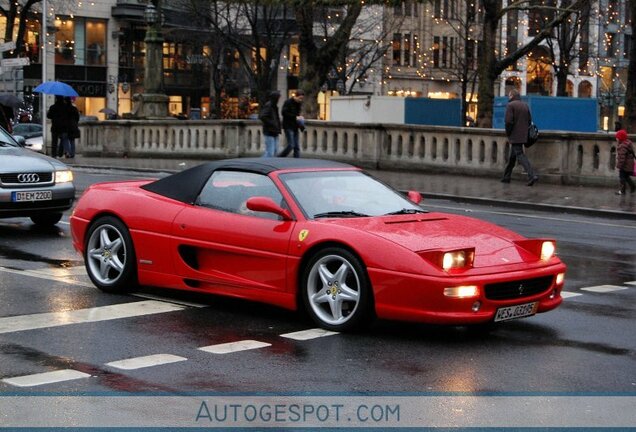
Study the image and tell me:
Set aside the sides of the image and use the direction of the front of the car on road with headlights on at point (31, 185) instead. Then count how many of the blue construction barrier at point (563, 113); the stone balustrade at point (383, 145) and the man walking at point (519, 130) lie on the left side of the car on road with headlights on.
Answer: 3

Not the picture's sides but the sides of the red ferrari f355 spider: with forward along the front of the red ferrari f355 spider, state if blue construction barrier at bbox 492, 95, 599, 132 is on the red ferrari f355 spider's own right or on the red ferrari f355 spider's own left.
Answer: on the red ferrari f355 spider's own left

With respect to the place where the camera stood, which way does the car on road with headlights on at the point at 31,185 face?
facing the viewer and to the right of the viewer

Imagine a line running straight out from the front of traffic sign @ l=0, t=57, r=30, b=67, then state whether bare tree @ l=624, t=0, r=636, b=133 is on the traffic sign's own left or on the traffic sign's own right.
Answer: on the traffic sign's own left

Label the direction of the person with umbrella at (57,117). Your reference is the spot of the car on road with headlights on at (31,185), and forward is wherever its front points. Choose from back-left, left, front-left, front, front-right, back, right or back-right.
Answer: back-left

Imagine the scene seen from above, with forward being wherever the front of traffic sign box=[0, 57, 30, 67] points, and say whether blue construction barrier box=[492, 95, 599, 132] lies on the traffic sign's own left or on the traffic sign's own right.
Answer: on the traffic sign's own left

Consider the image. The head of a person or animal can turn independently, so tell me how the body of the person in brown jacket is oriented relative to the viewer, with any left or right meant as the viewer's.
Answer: facing to the left of the viewer

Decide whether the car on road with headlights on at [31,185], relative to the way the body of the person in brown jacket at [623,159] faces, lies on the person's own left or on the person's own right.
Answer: on the person's own left

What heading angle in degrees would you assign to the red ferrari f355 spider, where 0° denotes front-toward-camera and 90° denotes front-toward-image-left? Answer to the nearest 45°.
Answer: approximately 315°
